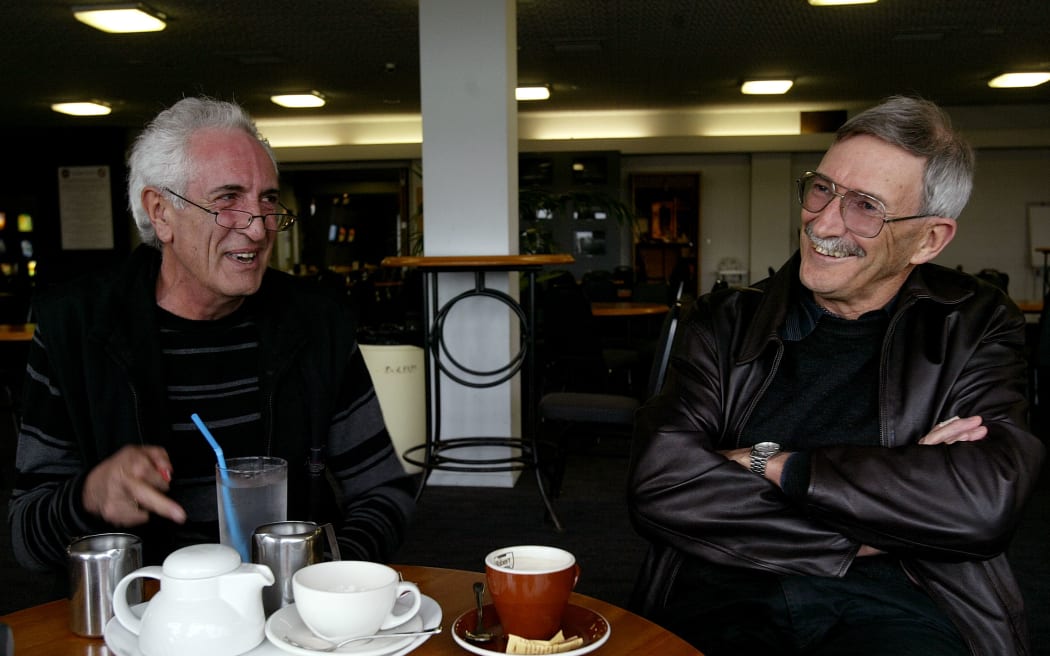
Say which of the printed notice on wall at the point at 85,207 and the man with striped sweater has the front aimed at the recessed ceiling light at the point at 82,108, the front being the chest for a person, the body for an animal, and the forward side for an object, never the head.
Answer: the printed notice on wall

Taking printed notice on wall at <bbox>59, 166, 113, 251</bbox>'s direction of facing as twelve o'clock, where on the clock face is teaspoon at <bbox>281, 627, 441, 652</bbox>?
The teaspoon is roughly at 12 o'clock from the printed notice on wall.

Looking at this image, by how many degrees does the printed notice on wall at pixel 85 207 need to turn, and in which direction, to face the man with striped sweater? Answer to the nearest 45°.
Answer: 0° — it already faces them

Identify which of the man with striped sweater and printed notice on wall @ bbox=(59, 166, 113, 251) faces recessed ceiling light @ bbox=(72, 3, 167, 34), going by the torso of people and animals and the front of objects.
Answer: the printed notice on wall

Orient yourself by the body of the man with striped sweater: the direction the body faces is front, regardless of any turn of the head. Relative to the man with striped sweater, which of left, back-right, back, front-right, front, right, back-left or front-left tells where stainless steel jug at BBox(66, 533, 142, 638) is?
front

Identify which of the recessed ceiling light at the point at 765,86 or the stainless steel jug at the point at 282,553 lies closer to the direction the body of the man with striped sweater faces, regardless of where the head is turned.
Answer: the stainless steel jug

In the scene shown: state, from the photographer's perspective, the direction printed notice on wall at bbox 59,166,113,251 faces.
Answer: facing the viewer

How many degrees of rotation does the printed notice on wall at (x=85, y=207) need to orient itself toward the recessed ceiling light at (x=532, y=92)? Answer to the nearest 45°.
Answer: approximately 45° to its left

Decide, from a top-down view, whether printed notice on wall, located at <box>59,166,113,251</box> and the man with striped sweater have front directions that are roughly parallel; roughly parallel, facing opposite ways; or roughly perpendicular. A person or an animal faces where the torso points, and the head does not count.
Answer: roughly parallel

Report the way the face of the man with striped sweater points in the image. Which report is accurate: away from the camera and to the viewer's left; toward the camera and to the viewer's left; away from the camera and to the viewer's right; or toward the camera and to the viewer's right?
toward the camera and to the viewer's right

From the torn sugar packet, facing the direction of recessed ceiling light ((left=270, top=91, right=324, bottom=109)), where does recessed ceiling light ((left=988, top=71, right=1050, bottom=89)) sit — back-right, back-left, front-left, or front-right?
front-right

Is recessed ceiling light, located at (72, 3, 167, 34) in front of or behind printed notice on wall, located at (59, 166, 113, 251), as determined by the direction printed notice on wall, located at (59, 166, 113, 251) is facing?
in front

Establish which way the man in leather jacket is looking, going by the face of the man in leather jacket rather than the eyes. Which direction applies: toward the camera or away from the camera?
toward the camera

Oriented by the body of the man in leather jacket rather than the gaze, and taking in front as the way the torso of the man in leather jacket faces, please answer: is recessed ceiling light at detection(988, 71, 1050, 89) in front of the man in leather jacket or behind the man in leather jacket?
behind

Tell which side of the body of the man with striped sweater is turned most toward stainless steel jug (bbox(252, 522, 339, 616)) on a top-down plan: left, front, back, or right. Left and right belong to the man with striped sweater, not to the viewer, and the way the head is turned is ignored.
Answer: front
